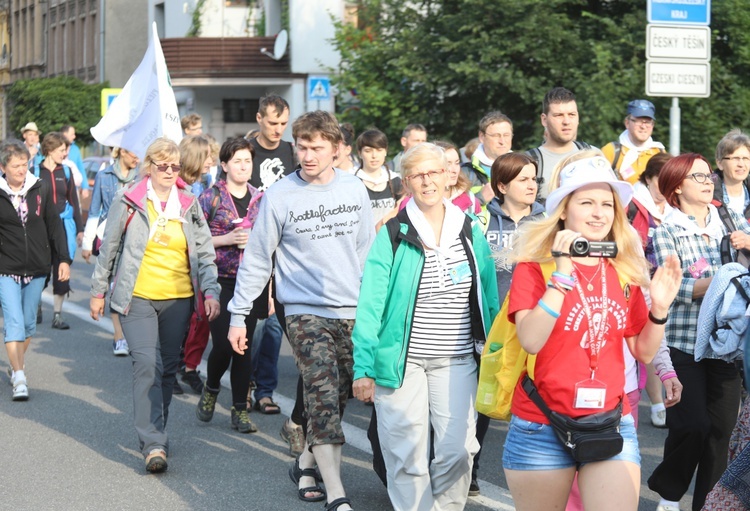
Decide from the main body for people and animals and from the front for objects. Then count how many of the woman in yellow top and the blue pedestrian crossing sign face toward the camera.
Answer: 2

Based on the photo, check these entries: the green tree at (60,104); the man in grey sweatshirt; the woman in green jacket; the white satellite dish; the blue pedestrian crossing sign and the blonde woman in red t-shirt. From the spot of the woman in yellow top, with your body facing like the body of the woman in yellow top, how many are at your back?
3

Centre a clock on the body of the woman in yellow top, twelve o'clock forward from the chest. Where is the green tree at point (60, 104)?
The green tree is roughly at 6 o'clock from the woman in yellow top.

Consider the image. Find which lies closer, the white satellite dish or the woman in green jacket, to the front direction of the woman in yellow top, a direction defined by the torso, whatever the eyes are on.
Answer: the woman in green jacket

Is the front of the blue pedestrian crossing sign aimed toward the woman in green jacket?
yes

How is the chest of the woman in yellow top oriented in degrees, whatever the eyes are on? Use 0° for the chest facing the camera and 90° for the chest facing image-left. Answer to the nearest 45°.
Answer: approximately 0°

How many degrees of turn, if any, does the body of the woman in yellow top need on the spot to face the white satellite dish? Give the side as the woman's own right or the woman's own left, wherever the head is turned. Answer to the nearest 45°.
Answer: approximately 180°

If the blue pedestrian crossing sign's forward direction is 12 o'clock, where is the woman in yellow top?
The woman in yellow top is roughly at 12 o'clock from the blue pedestrian crossing sign.

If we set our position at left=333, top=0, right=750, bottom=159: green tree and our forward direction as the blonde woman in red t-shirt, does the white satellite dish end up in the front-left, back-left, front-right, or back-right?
back-right

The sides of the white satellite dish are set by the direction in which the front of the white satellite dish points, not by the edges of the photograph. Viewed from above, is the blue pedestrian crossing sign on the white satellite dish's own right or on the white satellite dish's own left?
on the white satellite dish's own left
